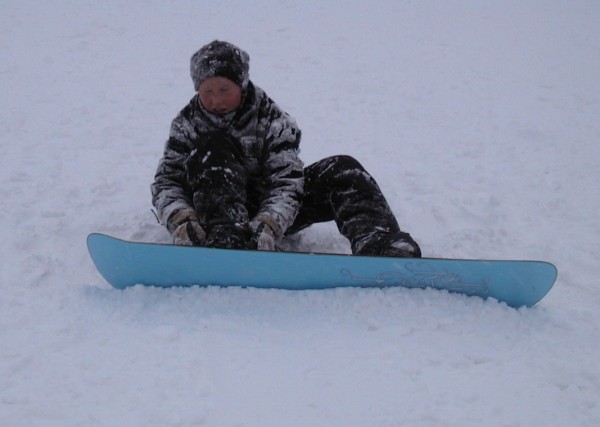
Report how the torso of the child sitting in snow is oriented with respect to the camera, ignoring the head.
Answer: toward the camera

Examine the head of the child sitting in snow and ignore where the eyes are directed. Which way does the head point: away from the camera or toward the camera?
toward the camera
